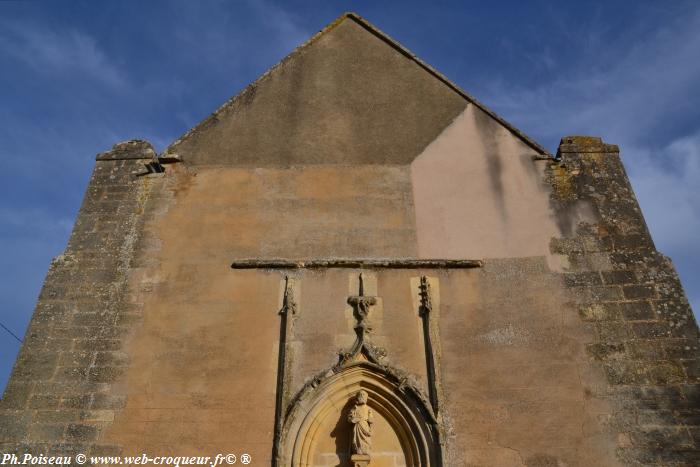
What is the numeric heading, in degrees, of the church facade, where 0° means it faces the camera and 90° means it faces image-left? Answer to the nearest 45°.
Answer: approximately 0°
